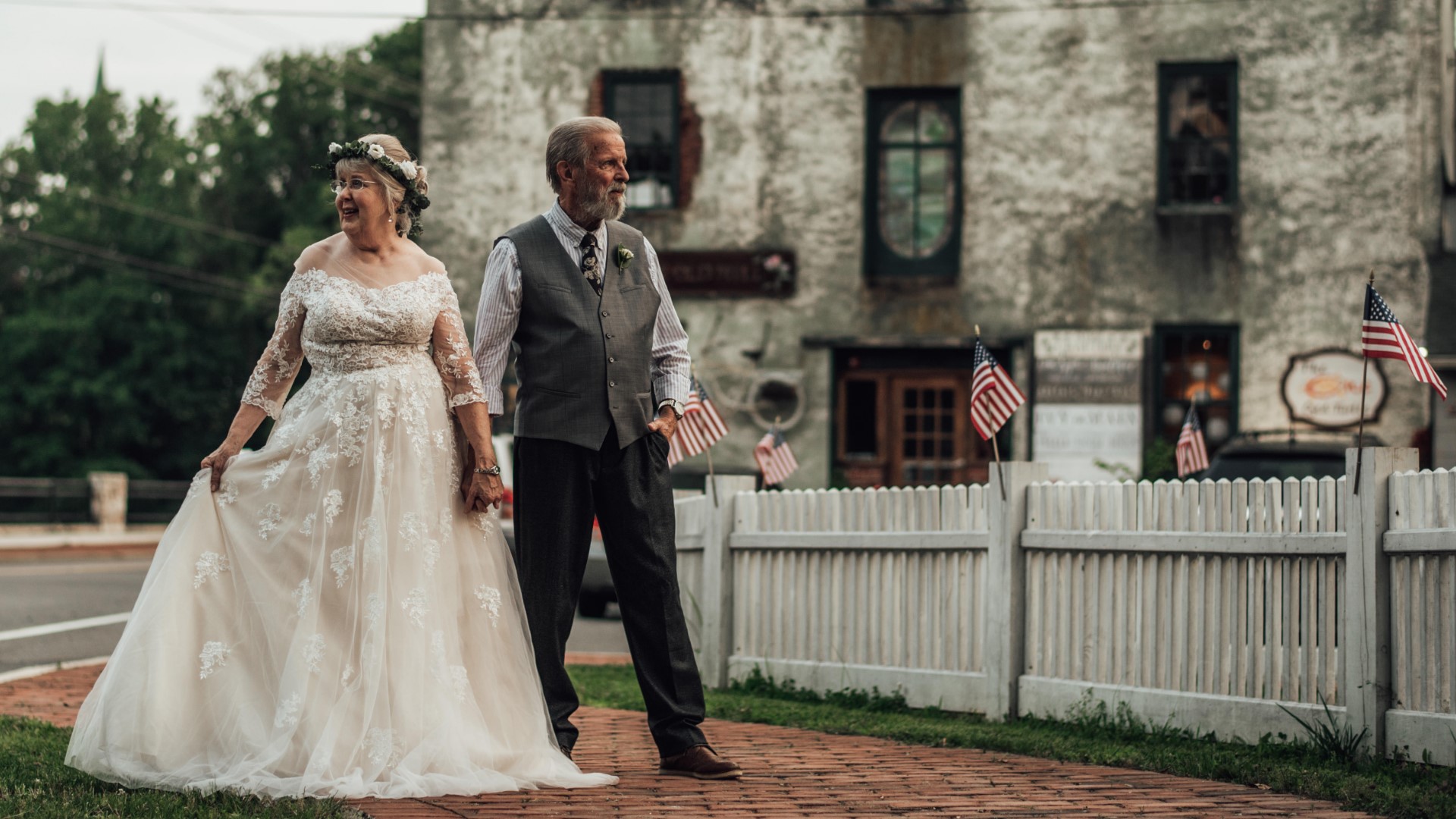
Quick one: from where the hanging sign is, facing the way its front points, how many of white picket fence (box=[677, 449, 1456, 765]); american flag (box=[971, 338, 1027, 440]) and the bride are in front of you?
3

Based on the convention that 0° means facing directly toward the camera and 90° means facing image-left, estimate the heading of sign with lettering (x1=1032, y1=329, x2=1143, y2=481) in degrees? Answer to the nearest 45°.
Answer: approximately 0°

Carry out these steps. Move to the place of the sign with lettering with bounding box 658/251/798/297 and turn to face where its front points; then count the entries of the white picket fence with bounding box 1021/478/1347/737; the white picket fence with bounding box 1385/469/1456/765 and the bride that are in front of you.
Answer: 3

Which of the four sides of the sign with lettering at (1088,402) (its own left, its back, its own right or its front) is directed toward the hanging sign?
left

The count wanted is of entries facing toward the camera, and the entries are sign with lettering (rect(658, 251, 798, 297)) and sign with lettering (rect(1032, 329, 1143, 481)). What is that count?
2

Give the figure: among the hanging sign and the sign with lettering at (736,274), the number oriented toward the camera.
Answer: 2

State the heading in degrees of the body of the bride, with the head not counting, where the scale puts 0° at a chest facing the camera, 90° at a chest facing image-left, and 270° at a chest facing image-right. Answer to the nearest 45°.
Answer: approximately 0°

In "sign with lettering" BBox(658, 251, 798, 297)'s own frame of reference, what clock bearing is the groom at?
The groom is roughly at 12 o'clock from the sign with lettering.

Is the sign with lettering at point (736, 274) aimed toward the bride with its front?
yes
